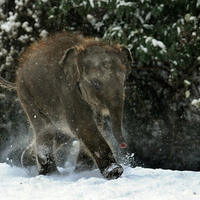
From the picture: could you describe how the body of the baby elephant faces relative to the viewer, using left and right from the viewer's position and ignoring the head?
facing the viewer and to the right of the viewer
